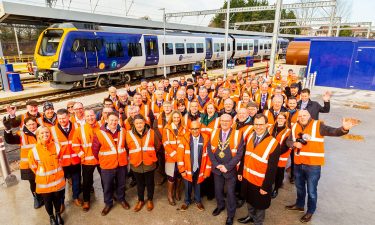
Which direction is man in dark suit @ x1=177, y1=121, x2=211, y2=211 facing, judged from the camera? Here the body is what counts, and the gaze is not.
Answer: toward the camera

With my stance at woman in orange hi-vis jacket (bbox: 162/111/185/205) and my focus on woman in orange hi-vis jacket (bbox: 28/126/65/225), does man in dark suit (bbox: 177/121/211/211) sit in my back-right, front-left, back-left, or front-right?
back-left

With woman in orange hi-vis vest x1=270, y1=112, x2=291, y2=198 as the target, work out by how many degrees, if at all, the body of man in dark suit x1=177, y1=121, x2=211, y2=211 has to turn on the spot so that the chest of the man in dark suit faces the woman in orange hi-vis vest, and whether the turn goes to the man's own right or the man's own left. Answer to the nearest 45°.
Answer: approximately 90° to the man's own left

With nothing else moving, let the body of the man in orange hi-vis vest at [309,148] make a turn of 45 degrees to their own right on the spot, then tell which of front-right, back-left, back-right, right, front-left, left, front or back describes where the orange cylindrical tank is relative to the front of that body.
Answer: right

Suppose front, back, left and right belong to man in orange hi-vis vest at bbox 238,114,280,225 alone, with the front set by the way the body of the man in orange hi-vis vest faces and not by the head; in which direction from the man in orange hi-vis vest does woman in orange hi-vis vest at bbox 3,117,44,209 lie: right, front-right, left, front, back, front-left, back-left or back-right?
front-right

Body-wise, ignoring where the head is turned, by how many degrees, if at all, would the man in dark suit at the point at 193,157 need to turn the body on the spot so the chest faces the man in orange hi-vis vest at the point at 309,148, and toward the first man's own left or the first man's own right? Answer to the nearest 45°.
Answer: approximately 90° to the first man's own left

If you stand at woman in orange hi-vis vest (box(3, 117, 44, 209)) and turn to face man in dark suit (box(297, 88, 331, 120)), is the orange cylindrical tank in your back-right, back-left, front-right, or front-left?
front-left

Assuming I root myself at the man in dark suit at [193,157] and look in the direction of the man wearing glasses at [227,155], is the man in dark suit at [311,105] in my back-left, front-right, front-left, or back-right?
front-left

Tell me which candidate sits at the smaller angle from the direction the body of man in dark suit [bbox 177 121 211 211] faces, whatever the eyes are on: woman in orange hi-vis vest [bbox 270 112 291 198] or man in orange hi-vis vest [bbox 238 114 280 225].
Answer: the man in orange hi-vis vest

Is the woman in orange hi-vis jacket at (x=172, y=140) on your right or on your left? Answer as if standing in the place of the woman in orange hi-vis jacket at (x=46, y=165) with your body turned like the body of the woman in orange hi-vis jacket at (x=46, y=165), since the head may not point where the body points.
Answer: on your left

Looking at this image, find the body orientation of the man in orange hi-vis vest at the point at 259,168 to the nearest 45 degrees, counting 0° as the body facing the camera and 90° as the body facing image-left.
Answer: approximately 45°

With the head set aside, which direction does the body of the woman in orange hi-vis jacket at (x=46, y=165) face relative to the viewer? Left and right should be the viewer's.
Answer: facing the viewer

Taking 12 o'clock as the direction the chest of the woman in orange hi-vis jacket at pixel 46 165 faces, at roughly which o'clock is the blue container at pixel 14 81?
The blue container is roughly at 6 o'clock from the woman in orange hi-vis jacket.

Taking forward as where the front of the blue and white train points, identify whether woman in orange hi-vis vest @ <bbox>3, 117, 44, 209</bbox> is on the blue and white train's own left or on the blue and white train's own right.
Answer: on the blue and white train's own left
